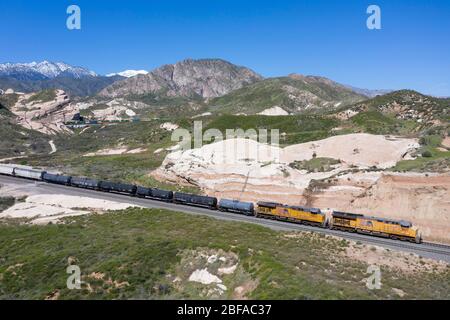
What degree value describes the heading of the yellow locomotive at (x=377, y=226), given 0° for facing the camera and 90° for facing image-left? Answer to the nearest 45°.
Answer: approximately 270°
